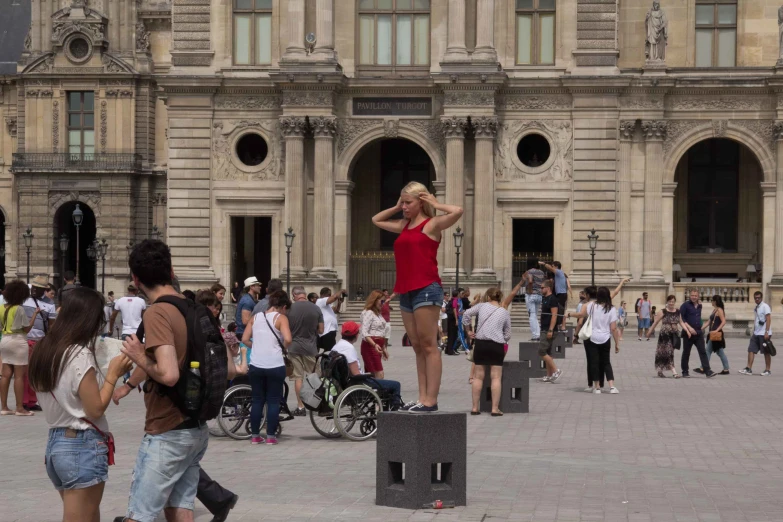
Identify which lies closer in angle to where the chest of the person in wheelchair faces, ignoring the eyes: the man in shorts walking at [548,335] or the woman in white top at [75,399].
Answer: the man in shorts walking

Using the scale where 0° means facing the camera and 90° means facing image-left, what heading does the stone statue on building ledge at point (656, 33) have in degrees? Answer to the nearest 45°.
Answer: approximately 0°

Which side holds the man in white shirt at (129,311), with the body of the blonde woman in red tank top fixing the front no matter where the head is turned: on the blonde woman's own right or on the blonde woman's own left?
on the blonde woman's own right

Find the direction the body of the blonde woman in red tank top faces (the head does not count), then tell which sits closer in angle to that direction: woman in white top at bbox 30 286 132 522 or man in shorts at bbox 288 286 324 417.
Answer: the woman in white top

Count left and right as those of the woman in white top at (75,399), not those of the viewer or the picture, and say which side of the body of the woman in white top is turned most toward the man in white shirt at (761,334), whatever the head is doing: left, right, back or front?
front

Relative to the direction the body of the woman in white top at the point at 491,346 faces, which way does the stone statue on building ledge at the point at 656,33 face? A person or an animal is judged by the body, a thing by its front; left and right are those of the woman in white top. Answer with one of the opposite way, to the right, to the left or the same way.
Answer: the opposite way

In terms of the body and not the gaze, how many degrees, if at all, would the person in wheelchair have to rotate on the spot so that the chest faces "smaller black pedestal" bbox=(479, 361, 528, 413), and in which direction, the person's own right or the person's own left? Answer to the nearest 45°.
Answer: approximately 45° to the person's own left

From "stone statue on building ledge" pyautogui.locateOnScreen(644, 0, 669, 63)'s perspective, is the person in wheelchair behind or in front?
in front

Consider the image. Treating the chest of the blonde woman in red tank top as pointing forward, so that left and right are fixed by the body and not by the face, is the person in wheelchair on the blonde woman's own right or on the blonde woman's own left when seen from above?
on the blonde woman's own right

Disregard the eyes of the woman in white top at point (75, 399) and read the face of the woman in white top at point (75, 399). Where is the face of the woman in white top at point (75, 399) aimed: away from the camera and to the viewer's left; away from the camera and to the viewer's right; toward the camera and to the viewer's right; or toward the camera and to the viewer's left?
away from the camera and to the viewer's right

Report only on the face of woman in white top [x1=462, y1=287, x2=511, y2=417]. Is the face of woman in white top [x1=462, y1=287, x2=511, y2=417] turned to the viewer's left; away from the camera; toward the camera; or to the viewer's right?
away from the camera

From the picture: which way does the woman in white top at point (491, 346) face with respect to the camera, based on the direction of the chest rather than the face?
away from the camera
